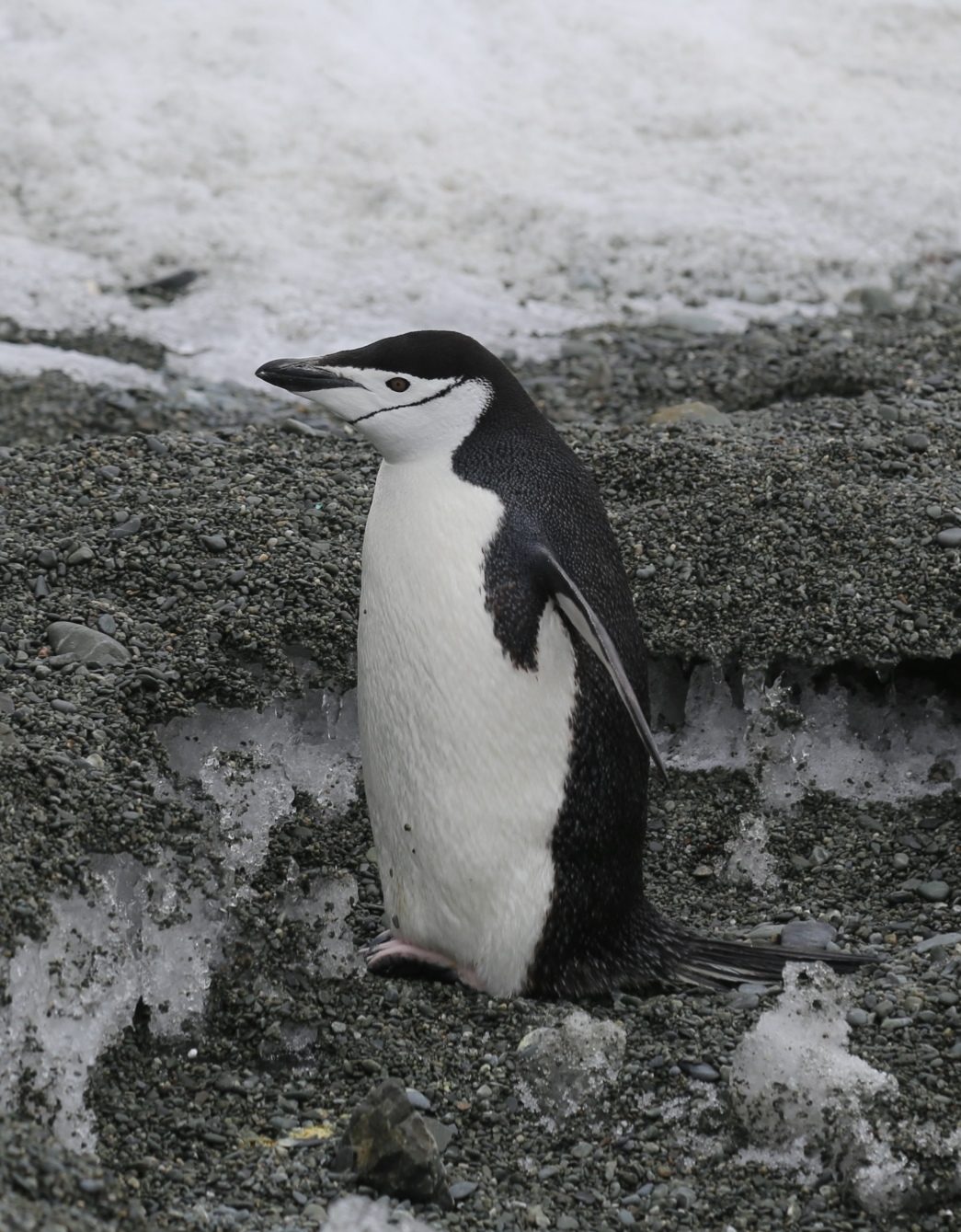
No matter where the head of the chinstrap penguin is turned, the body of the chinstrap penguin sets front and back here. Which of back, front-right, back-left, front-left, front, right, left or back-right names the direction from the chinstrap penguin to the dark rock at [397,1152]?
left

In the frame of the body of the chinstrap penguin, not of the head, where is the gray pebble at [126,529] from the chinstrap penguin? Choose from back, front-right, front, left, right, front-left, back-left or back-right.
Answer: front-right

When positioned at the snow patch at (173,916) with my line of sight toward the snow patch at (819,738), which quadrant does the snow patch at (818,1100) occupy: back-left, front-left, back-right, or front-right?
front-right

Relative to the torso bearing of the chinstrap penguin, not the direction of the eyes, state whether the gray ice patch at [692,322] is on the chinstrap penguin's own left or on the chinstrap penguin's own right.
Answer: on the chinstrap penguin's own right

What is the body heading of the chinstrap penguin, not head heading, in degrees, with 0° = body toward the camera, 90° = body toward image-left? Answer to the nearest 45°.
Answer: approximately 90°

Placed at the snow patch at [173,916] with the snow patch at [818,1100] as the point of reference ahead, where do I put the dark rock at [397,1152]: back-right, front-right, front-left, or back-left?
front-right

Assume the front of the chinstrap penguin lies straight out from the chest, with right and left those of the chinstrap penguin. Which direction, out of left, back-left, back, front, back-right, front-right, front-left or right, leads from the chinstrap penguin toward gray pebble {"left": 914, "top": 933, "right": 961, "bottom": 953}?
back

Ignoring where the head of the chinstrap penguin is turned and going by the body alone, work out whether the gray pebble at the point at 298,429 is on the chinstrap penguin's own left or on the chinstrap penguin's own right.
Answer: on the chinstrap penguin's own right

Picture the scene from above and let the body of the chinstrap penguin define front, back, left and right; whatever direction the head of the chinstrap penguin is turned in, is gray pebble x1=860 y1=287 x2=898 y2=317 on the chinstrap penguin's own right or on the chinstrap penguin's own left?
on the chinstrap penguin's own right

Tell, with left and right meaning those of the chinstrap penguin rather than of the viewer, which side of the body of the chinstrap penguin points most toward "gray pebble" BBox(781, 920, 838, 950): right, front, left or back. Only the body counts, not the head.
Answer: back
